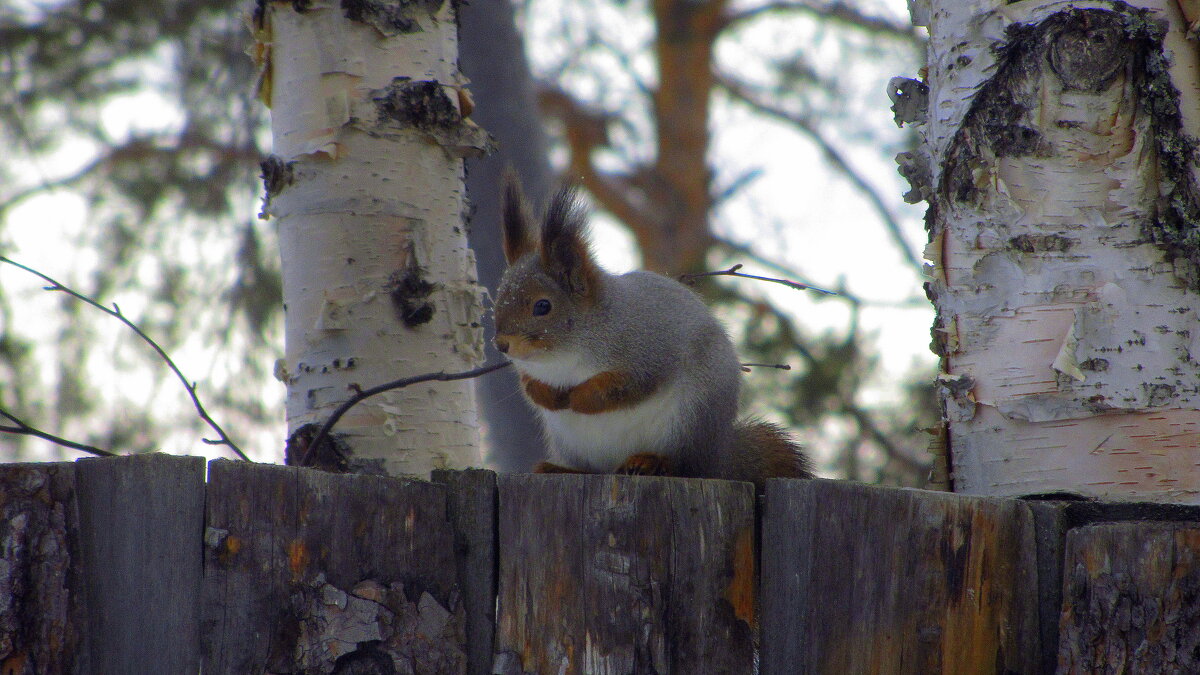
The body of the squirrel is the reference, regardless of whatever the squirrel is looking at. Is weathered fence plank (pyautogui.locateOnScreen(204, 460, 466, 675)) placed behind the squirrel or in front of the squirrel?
in front

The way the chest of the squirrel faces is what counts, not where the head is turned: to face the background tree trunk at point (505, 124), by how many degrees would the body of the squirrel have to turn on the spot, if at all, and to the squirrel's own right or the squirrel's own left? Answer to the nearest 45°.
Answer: approximately 135° to the squirrel's own right

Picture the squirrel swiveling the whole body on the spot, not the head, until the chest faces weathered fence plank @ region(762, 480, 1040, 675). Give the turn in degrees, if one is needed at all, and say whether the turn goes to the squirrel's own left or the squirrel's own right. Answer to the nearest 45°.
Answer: approximately 90° to the squirrel's own left

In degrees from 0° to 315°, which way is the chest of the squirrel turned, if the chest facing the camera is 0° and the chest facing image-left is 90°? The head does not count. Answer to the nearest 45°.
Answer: approximately 45°

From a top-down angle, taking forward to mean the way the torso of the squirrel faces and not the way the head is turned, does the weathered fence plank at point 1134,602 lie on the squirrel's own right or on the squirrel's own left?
on the squirrel's own left
